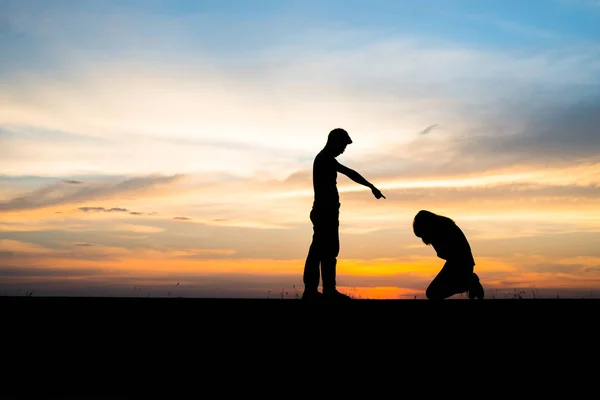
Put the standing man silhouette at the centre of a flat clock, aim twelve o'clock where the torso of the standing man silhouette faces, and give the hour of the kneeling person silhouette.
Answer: The kneeling person silhouette is roughly at 11 o'clock from the standing man silhouette.

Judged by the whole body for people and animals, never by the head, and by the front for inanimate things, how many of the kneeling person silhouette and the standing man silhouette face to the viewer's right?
1

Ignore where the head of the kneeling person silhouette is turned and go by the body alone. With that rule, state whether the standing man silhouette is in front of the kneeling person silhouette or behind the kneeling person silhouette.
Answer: in front

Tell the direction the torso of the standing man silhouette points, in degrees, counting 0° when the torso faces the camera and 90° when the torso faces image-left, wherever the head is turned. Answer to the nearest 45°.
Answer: approximately 270°

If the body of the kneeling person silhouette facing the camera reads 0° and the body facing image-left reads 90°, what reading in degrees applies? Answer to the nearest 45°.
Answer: approximately 90°

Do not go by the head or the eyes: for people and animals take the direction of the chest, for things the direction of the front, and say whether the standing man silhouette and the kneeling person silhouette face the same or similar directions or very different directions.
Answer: very different directions
